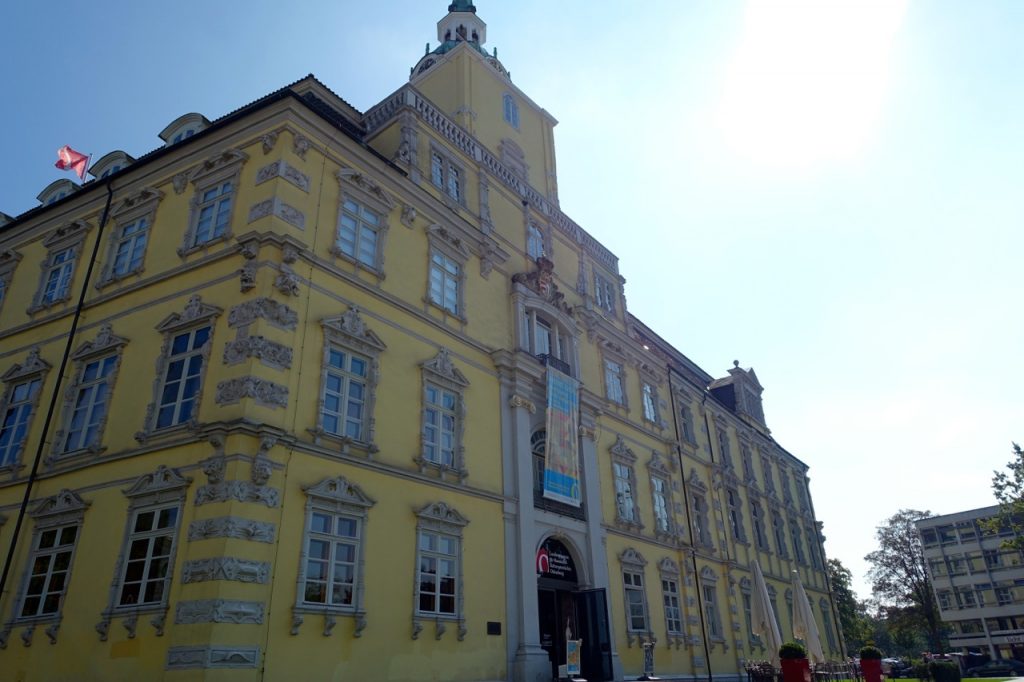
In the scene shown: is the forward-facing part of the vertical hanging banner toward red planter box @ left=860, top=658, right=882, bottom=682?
no

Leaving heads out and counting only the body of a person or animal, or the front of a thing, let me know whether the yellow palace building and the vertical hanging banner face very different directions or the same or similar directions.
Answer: same or similar directions

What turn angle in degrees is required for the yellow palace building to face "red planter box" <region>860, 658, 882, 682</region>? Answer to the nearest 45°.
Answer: approximately 90° to its left

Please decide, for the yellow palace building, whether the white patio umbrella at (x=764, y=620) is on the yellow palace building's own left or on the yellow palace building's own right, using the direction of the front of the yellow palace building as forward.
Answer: on the yellow palace building's own left

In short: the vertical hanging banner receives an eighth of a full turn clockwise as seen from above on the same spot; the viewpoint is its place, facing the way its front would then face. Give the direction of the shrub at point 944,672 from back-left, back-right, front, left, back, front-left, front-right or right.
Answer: back-left

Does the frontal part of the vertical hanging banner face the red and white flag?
no

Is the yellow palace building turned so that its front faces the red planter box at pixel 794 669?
no

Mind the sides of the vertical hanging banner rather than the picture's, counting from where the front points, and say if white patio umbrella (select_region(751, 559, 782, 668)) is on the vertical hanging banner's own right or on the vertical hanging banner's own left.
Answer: on the vertical hanging banner's own left

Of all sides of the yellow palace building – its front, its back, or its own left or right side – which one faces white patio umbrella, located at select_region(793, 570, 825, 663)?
left

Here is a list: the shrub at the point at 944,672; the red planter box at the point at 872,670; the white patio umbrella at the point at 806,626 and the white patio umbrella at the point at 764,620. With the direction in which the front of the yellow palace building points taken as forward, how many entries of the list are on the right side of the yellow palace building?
0
